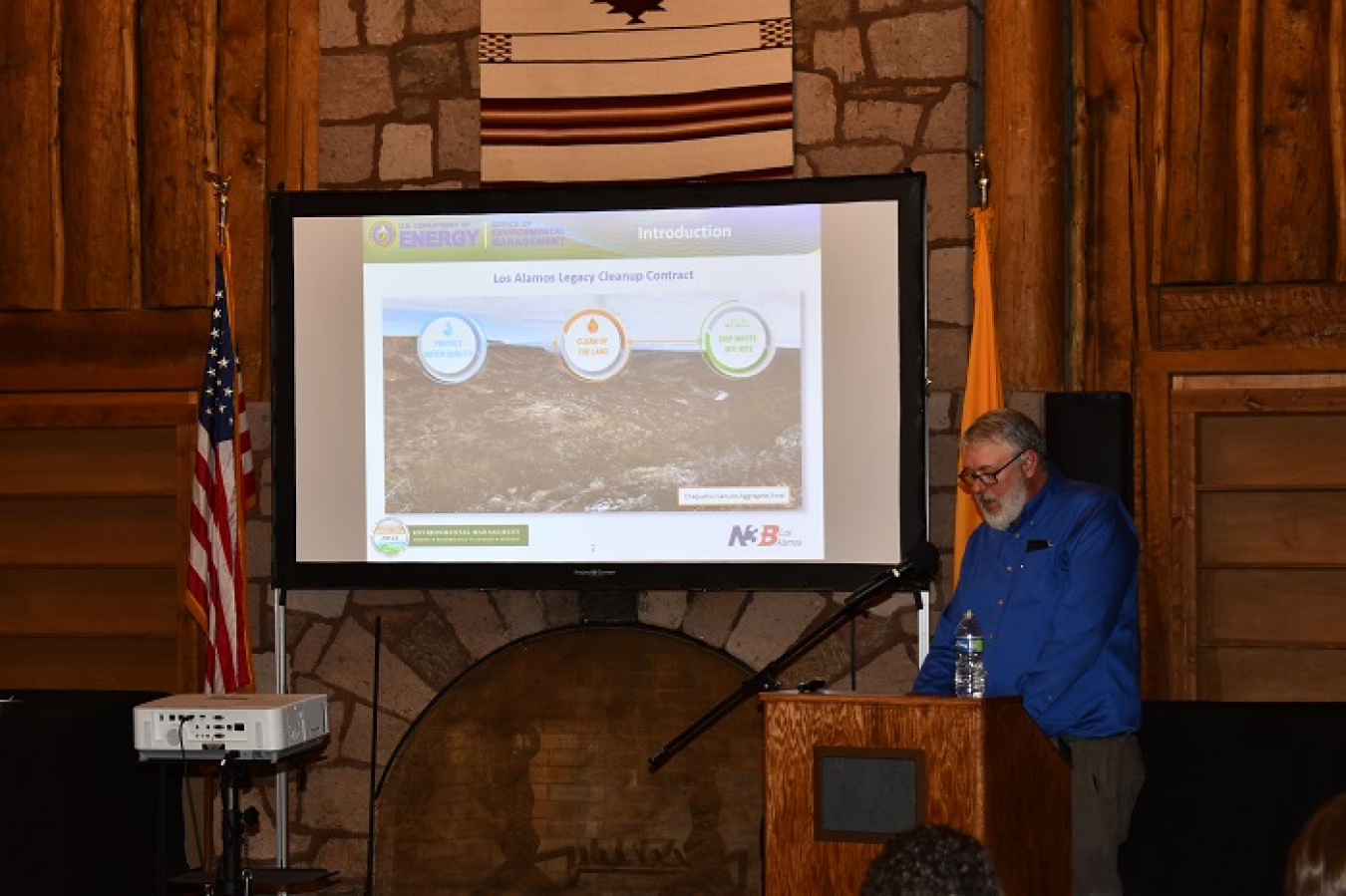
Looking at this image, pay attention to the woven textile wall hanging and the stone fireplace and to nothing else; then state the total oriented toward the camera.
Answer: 2

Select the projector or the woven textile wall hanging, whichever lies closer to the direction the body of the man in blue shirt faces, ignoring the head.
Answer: the projector

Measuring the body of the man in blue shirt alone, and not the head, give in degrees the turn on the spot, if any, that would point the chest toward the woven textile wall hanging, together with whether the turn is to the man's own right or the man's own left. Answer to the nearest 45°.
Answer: approximately 90° to the man's own right

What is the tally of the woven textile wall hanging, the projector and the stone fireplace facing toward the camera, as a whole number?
2

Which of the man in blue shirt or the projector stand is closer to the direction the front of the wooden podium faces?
the projector stand

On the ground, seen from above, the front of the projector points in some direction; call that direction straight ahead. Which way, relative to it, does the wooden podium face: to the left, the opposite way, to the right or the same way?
the opposite way

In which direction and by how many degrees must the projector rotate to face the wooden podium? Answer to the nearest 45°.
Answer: approximately 90° to its right

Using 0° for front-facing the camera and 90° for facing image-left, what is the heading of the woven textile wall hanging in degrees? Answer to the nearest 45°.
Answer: approximately 0°

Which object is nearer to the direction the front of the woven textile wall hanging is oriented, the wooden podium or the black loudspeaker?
the wooden podium

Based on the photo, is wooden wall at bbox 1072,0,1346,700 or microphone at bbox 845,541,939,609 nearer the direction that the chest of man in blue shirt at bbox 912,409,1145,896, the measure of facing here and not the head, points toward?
the microphone
